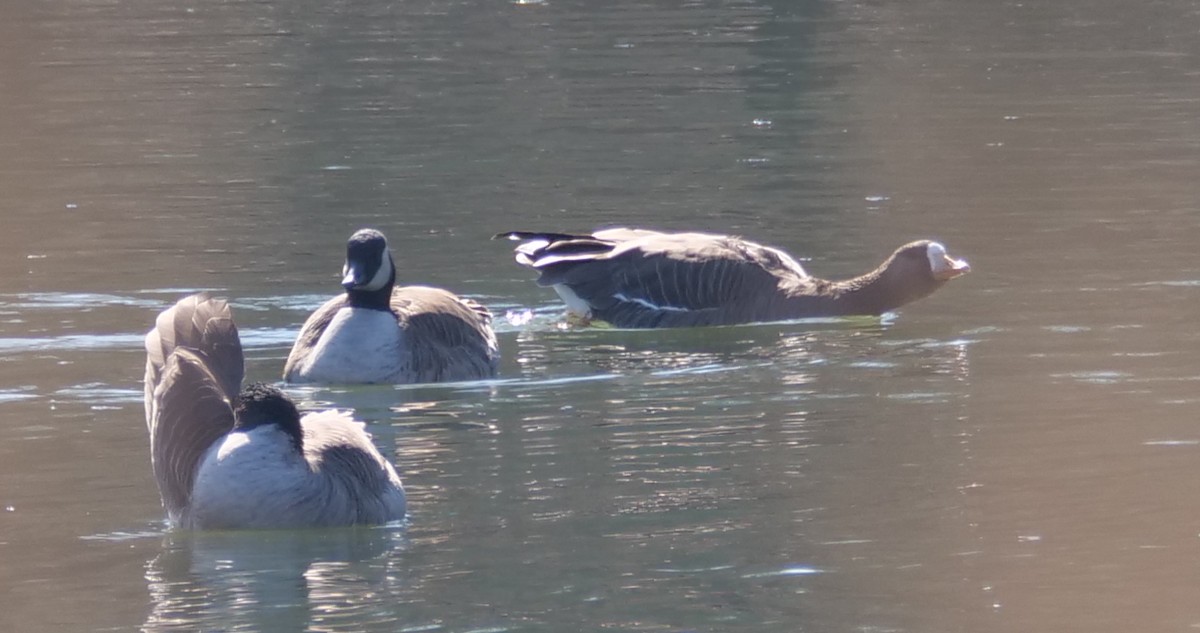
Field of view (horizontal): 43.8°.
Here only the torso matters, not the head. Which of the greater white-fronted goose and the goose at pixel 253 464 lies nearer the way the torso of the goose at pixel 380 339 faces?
the goose

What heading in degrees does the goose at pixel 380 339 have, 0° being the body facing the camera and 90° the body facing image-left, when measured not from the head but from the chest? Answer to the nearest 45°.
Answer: approximately 45°

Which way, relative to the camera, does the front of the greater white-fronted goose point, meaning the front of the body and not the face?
to the viewer's right

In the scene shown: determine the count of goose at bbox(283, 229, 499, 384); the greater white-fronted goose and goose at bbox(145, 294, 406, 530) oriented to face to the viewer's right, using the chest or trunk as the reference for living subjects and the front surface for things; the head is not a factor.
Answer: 1

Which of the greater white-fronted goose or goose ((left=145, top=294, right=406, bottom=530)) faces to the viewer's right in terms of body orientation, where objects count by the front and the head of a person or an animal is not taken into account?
the greater white-fronted goose

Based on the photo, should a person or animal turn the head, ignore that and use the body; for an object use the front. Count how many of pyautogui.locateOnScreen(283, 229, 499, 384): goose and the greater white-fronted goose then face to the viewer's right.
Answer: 1

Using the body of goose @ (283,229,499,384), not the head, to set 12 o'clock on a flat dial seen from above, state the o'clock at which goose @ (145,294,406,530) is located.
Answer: goose @ (145,294,406,530) is roughly at 11 o'clock from goose @ (283,229,499,384).

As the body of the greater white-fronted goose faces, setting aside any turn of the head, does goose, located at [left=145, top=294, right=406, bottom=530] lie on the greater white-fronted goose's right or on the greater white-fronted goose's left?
on the greater white-fronted goose's right
